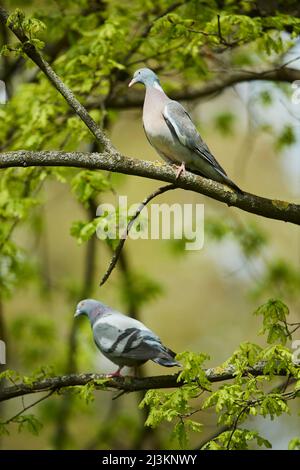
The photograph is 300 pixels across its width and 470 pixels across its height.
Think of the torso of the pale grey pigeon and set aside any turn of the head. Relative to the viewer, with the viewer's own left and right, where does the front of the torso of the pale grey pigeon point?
facing to the left of the viewer

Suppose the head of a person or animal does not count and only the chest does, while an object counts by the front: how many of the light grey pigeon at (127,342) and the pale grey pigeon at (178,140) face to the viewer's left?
2

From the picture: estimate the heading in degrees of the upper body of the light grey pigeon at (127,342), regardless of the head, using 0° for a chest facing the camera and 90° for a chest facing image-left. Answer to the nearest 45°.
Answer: approximately 90°
